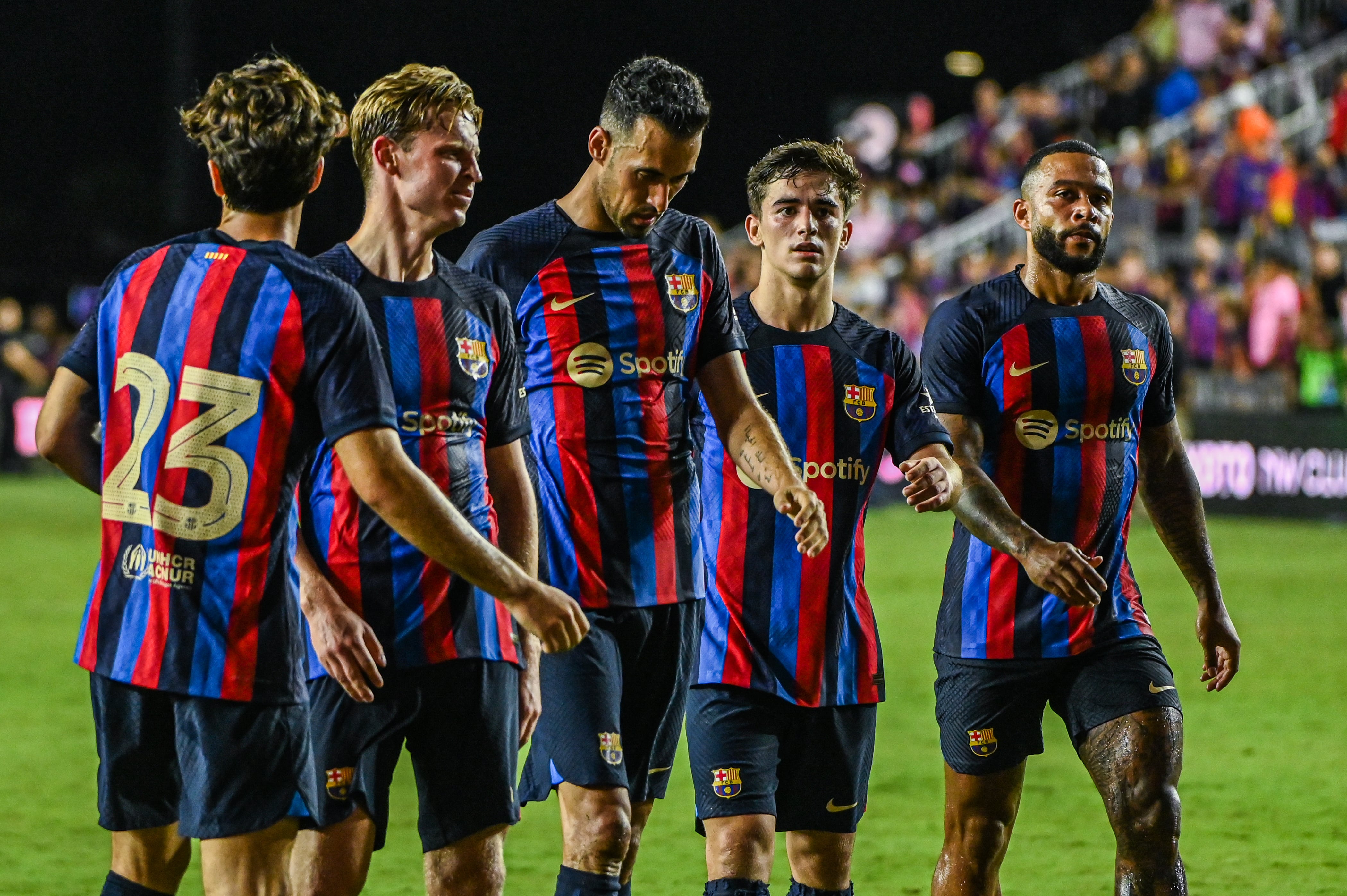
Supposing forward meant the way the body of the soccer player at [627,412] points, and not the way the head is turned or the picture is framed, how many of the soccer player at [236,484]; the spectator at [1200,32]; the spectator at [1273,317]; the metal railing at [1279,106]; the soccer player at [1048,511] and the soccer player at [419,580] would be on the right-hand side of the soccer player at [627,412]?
2

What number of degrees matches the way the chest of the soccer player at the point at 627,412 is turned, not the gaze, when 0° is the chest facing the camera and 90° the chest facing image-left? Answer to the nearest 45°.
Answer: approximately 315°

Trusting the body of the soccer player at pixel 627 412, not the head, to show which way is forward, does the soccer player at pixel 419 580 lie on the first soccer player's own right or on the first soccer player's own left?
on the first soccer player's own right

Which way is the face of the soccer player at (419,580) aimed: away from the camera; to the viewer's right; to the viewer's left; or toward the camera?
to the viewer's right

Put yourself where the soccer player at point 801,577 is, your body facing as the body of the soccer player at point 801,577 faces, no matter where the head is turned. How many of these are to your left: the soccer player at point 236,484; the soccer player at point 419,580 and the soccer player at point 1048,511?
1

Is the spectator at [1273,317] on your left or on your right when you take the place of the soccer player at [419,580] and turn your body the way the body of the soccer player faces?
on your left

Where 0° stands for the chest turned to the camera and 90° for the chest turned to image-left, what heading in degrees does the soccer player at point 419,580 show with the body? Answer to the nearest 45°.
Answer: approximately 315°

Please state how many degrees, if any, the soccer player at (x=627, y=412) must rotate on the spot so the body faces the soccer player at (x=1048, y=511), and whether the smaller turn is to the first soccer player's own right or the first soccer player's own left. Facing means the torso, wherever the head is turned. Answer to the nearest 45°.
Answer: approximately 45° to the first soccer player's own left

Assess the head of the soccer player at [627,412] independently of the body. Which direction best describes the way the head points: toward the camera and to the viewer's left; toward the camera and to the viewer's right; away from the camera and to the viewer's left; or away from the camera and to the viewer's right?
toward the camera and to the viewer's right

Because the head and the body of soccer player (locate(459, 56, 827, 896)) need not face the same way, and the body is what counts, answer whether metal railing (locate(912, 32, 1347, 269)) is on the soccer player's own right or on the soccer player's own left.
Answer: on the soccer player's own left

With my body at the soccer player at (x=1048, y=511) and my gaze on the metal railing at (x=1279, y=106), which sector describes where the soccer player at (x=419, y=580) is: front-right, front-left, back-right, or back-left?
back-left

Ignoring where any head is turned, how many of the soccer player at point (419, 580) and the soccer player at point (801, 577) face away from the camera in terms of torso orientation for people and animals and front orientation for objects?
0

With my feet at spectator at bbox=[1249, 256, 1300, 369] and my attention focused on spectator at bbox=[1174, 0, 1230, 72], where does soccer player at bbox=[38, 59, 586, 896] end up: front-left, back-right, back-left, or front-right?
back-left
